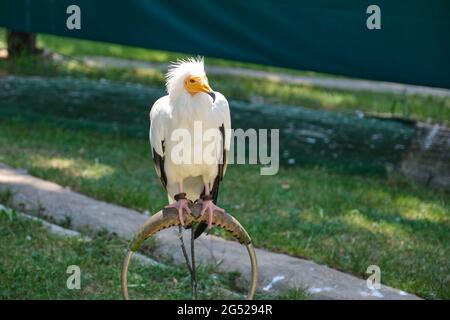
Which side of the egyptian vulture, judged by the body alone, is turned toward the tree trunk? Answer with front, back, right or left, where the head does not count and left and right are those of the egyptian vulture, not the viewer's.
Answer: back

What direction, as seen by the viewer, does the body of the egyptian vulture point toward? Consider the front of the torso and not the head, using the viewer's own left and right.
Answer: facing the viewer
